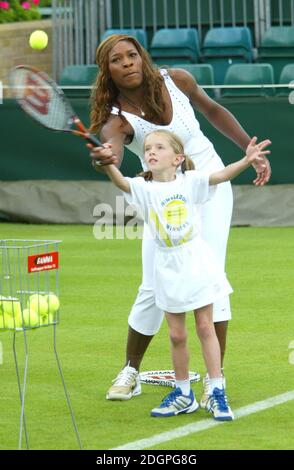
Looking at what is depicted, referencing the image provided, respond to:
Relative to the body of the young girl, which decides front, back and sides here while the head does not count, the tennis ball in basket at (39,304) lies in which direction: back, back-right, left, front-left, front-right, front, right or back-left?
front-right

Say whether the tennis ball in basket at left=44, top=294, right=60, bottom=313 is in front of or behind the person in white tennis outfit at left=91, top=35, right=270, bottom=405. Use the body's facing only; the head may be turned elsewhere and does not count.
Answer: in front

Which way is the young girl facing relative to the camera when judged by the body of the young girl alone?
toward the camera

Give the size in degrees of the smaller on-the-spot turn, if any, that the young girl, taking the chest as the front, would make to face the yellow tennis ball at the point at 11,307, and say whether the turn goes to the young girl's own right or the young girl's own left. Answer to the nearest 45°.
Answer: approximately 45° to the young girl's own right

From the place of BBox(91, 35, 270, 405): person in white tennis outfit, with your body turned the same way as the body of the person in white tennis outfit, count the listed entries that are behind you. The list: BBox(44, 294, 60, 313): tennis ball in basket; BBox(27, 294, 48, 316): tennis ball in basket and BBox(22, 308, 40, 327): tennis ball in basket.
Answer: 0

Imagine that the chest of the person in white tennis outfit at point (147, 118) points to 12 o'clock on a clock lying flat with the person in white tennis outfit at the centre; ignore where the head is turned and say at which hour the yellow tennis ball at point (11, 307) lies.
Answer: The yellow tennis ball is roughly at 1 o'clock from the person in white tennis outfit.

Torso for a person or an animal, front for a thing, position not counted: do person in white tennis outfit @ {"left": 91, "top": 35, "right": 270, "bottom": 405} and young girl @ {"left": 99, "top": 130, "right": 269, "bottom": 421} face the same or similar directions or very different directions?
same or similar directions

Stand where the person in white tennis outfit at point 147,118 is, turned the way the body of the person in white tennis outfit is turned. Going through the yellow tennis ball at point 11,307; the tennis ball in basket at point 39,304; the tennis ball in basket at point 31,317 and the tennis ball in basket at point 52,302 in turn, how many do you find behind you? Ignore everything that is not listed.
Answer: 0

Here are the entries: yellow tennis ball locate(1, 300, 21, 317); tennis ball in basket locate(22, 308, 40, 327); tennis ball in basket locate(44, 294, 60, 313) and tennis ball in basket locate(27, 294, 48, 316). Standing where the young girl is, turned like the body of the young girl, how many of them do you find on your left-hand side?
0

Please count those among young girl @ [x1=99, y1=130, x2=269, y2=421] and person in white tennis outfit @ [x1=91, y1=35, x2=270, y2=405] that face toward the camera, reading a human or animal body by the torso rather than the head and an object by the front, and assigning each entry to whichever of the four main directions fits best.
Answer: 2

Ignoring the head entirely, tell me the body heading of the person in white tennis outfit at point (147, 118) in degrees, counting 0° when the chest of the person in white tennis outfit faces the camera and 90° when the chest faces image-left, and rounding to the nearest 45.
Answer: approximately 0°
